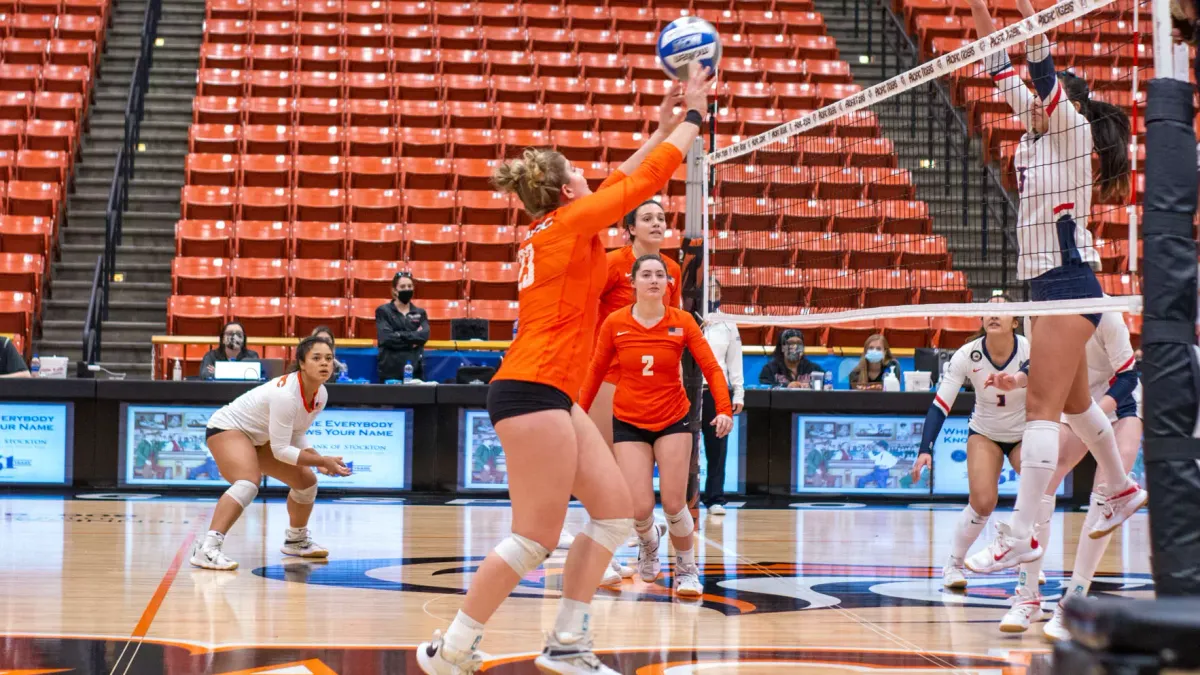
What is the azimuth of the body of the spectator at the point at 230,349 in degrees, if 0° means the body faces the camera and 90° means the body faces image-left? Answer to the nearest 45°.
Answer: approximately 0°

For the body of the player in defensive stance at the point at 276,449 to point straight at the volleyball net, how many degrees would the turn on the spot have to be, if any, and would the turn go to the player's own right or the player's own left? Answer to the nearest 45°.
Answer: approximately 90° to the player's own left

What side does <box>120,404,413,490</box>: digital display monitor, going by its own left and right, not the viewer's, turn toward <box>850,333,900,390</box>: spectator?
left

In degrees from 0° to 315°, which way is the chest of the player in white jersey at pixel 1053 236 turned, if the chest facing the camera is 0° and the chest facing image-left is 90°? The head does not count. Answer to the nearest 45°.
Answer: approximately 90°

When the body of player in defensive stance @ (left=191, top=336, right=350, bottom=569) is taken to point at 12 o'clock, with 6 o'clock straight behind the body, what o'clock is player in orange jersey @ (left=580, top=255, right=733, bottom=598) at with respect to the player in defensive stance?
The player in orange jersey is roughly at 12 o'clock from the player in defensive stance.

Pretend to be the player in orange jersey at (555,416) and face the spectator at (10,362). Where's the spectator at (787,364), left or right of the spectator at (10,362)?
right

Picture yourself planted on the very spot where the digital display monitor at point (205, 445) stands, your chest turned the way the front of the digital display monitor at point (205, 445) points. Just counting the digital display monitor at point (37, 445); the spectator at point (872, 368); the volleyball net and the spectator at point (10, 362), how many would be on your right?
2

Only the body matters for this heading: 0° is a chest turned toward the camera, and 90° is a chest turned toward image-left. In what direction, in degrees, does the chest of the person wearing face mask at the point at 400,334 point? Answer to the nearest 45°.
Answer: approximately 0°
